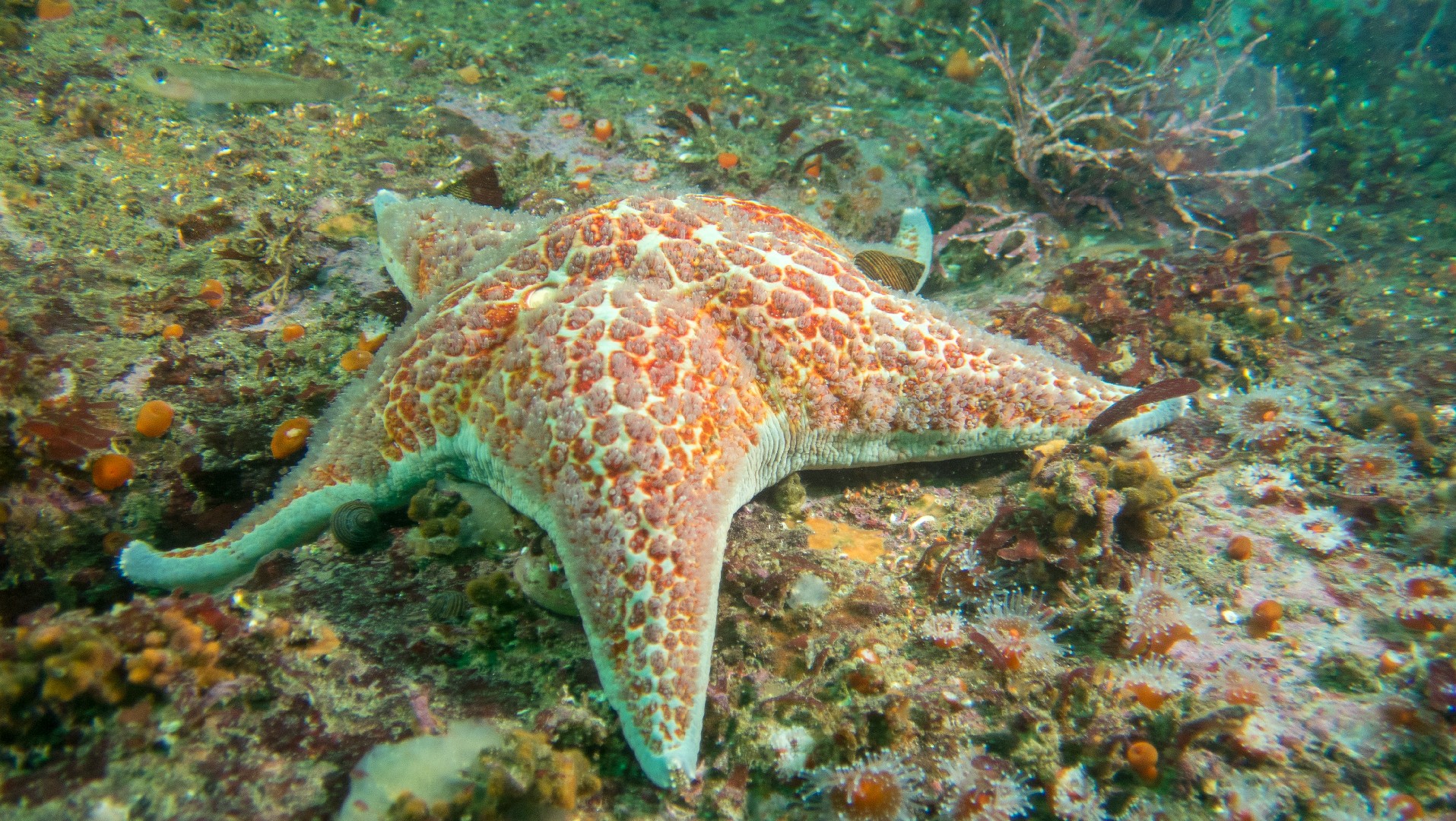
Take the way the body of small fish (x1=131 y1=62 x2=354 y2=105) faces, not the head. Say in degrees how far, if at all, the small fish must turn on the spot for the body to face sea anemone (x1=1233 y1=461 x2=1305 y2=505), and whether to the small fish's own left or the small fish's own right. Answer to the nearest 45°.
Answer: approximately 135° to the small fish's own left

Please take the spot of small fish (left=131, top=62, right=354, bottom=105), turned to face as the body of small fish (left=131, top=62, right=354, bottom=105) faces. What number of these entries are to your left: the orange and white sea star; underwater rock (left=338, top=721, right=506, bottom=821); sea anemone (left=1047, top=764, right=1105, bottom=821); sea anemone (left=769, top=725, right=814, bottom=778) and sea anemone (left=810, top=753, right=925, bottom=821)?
5

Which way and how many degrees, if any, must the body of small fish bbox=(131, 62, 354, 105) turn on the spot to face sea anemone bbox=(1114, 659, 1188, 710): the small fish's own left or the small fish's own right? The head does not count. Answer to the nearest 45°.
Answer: approximately 90° to the small fish's own left

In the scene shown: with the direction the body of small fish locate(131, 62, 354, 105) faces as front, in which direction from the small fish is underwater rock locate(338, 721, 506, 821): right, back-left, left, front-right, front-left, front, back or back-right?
left

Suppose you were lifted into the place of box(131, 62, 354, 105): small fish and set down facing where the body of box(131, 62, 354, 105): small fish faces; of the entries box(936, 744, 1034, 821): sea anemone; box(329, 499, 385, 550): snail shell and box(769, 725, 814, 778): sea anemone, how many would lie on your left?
3

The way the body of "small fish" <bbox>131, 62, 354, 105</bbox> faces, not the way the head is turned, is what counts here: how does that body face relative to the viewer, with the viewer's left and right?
facing to the left of the viewer

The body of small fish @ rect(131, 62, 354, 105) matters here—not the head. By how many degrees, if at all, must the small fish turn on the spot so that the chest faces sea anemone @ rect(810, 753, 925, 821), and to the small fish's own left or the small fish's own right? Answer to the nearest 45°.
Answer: approximately 90° to the small fish's own left

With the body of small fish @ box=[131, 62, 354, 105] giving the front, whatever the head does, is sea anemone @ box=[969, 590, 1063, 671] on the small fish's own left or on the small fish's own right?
on the small fish's own left

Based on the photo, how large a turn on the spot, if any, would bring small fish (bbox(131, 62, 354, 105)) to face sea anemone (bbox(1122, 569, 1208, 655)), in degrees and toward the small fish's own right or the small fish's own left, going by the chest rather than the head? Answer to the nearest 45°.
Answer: approximately 90° to the small fish's own left

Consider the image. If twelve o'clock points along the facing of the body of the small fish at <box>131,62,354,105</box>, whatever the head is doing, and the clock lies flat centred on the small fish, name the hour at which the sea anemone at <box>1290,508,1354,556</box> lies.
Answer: The sea anemone is roughly at 8 o'clock from the small fish.

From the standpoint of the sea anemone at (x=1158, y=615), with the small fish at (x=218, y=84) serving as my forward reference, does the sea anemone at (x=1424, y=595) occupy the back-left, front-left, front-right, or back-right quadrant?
back-right

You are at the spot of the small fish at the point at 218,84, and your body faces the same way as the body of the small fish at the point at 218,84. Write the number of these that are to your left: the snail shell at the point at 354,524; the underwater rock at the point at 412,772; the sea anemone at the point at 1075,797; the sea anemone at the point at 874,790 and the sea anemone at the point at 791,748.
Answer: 5

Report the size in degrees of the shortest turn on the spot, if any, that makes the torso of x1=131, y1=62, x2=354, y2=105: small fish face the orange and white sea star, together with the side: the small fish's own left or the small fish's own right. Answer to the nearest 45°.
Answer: approximately 90° to the small fish's own left

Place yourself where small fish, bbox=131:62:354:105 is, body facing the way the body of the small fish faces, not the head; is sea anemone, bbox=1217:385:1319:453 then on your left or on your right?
on your left

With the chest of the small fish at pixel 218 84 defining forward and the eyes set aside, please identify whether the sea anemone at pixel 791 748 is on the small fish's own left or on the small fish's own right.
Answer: on the small fish's own left

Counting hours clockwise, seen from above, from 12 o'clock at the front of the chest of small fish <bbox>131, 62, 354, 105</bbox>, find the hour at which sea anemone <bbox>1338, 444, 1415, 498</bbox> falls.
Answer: The sea anemone is roughly at 8 o'clock from the small fish.

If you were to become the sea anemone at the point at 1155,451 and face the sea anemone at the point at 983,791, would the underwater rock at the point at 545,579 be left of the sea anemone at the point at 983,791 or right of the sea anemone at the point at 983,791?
right
